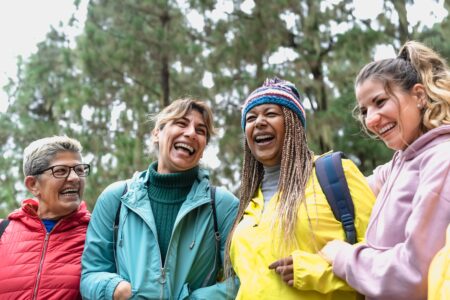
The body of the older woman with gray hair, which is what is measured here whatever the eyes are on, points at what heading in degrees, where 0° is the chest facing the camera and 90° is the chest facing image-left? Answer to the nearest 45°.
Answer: approximately 315°

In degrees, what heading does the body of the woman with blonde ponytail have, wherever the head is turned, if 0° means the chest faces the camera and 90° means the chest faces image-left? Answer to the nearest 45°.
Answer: approximately 45°

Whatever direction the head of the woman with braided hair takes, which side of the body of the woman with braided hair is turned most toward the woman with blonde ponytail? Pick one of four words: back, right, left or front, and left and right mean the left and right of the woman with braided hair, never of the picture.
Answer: left
